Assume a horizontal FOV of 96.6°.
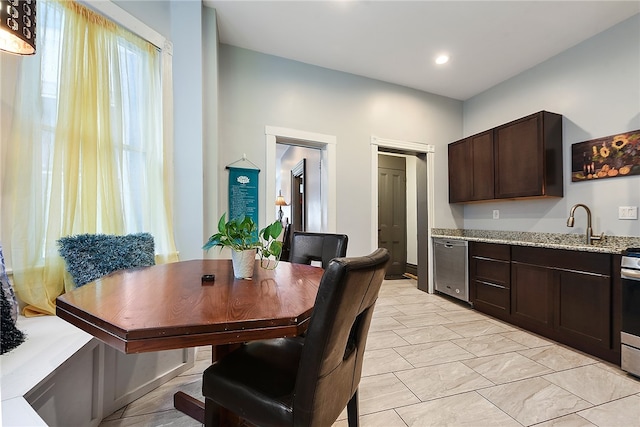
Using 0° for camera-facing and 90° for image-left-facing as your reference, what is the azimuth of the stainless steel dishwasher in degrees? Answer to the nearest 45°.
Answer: approximately 45°

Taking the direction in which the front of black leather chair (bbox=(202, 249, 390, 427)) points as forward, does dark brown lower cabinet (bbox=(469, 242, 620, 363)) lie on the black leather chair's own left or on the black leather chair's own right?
on the black leather chair's own right

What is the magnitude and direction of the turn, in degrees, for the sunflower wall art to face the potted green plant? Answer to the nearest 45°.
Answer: approximately 45° to its left

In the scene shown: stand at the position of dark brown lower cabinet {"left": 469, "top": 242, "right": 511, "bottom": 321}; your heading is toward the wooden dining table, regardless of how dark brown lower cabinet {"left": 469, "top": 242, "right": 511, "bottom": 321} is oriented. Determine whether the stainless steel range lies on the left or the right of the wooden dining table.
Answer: left

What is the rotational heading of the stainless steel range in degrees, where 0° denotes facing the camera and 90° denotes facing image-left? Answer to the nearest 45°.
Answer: approximately 45°

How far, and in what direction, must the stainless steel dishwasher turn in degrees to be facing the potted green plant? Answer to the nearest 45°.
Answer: approximately 45° to its left

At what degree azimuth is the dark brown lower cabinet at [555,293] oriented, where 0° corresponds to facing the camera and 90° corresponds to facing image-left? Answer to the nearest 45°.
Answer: approximately 45°

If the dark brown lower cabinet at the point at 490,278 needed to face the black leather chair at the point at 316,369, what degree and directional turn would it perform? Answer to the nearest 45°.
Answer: approximately 45° to its left

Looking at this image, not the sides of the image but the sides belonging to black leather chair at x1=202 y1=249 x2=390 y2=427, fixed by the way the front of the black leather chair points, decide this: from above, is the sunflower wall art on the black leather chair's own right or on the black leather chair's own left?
on the black leather chair's own right

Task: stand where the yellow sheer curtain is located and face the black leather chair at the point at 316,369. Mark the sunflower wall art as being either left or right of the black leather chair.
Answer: left

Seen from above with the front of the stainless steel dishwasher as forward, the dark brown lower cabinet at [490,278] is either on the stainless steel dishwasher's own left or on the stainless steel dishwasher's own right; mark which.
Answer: on the stainless steel dishwasher's own left

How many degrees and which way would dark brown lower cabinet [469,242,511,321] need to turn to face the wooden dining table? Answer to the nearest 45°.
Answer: approximately 45° to its left
